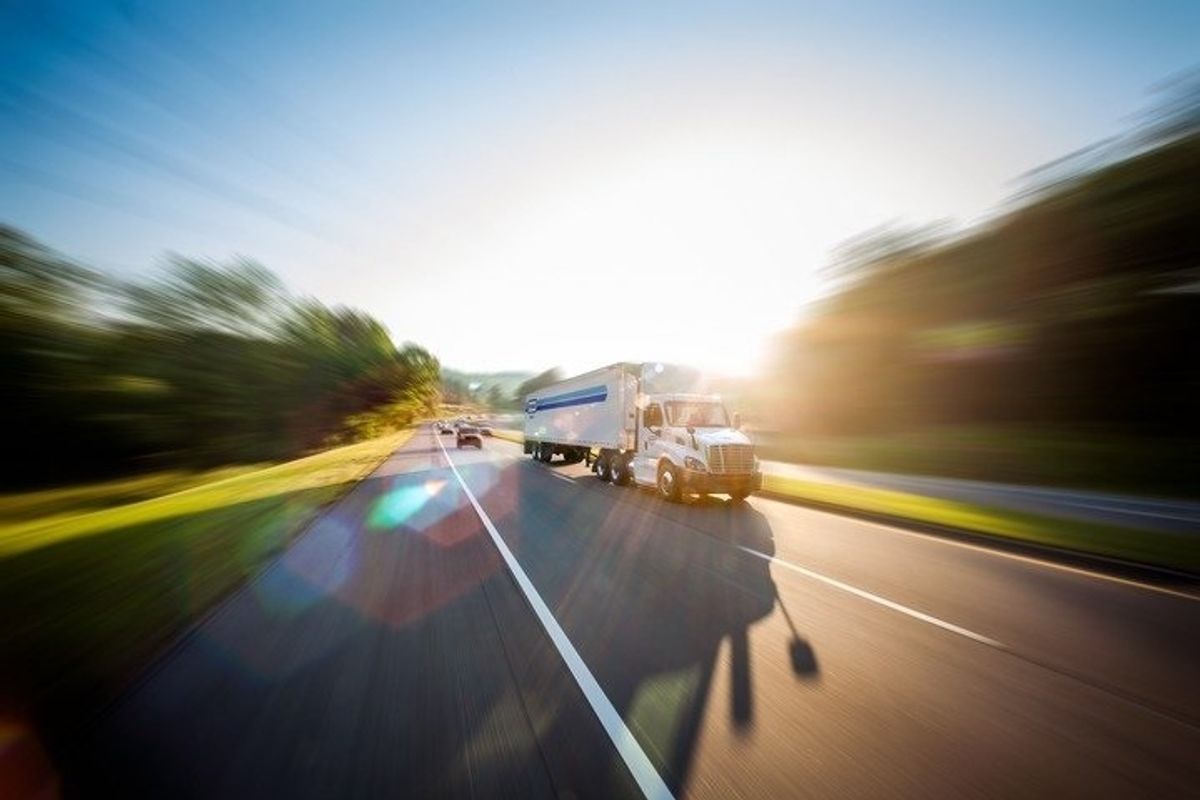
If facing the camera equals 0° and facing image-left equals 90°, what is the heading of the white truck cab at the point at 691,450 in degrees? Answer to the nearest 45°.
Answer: approximately 315°

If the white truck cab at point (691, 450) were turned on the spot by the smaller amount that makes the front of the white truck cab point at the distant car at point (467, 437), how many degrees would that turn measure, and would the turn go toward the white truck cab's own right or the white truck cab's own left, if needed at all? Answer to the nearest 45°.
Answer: approximately 180°

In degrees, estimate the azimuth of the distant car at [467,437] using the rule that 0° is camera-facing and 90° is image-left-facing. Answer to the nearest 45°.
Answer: approximately 0°

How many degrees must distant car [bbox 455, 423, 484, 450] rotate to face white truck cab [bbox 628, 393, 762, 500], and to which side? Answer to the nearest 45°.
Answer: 0° — it already faces it
